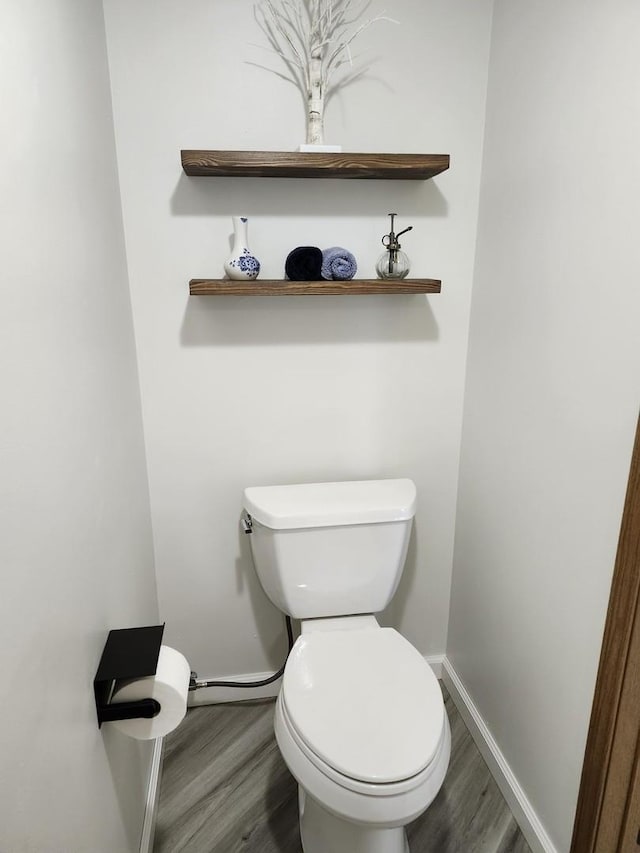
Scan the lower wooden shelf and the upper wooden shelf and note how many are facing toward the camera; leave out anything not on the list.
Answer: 2

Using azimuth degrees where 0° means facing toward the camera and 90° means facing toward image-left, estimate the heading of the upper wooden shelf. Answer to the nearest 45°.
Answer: approximately 0°

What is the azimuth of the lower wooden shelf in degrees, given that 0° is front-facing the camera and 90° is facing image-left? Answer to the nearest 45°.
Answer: approximately 0°
